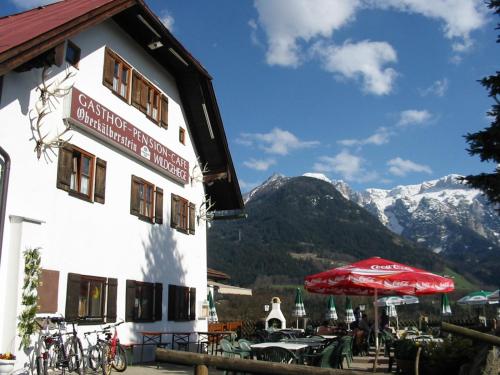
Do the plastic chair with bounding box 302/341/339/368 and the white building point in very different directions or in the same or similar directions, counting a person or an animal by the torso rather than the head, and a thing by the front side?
very different directions

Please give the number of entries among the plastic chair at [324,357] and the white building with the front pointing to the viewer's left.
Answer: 1

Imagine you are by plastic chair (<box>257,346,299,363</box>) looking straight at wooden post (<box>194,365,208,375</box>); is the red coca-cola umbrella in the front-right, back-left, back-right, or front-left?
back-left

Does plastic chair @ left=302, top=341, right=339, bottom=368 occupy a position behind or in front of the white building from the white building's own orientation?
in front

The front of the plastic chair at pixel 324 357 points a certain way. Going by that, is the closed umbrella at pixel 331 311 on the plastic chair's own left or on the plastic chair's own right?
on the plastic chair's own right

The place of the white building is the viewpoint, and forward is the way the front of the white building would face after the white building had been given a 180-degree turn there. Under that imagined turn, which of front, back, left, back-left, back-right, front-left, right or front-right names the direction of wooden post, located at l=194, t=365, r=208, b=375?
back-left

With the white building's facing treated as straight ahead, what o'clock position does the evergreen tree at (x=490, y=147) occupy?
The evergreen tree is roughly at 11 o'clock from the white building.

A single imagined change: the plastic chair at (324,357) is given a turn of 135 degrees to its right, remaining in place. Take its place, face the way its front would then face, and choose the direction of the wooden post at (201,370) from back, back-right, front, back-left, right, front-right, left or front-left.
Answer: back-right

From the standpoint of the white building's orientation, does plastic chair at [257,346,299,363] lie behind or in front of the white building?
in front

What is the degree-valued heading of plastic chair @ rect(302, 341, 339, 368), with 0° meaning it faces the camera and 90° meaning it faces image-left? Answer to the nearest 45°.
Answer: approximately 90°
